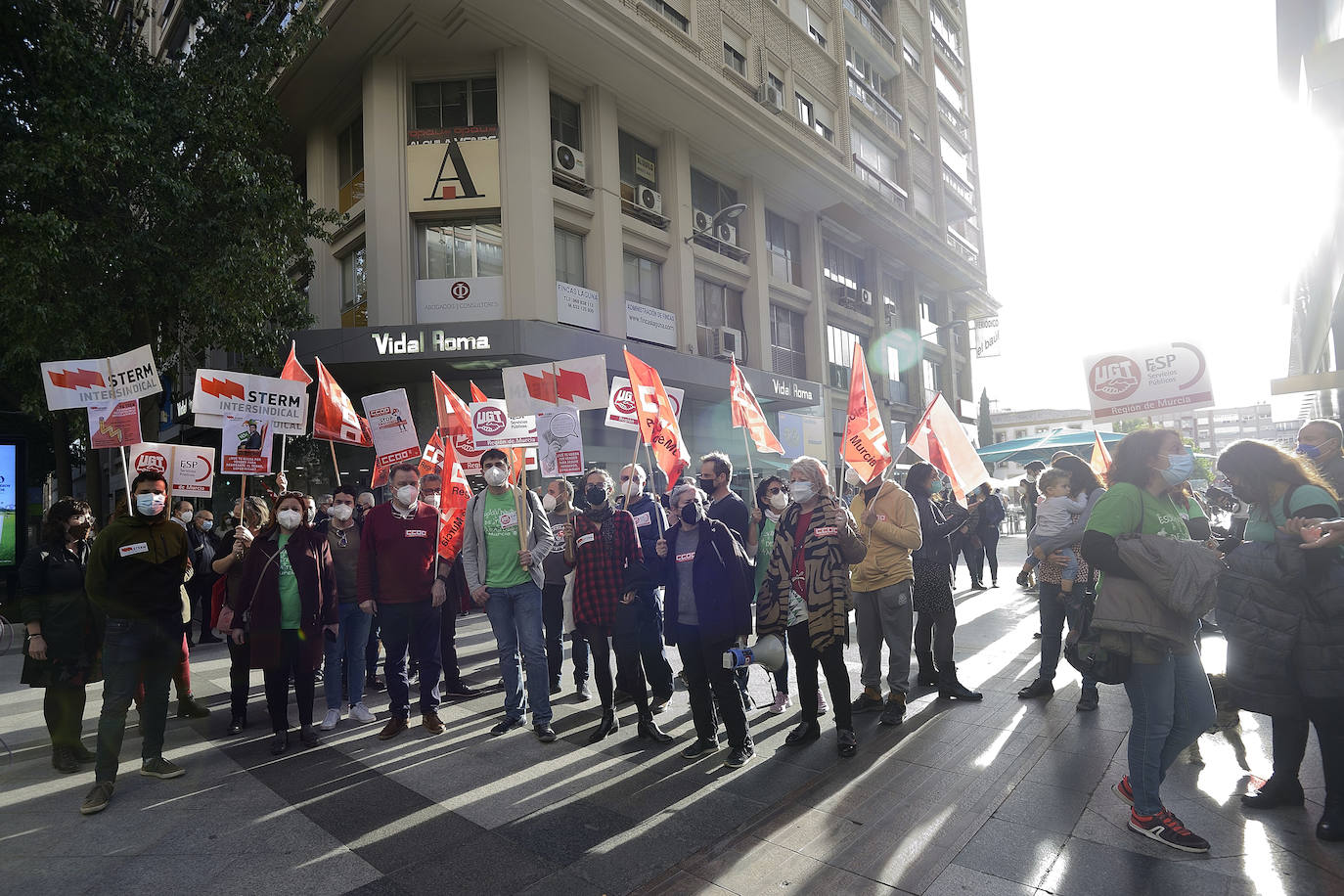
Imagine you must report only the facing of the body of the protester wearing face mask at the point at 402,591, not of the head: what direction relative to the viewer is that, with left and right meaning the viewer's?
facing the viewer

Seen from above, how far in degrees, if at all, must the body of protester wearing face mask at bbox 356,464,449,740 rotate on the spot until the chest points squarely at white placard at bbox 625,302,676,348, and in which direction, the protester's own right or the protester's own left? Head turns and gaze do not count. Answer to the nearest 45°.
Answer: approximately 135° to the protester's own left

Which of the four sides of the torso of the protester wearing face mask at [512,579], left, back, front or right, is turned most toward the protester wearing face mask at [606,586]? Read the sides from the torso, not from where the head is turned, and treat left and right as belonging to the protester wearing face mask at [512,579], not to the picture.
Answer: left

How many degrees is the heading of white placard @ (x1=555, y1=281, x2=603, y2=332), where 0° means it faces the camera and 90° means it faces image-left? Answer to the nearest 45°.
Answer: approximately 315°

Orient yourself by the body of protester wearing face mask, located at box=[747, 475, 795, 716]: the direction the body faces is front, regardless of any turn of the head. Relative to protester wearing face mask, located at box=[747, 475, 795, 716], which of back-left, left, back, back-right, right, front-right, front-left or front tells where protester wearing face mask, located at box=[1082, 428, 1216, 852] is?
front-left

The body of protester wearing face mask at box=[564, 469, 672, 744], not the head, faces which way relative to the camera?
toward the camera

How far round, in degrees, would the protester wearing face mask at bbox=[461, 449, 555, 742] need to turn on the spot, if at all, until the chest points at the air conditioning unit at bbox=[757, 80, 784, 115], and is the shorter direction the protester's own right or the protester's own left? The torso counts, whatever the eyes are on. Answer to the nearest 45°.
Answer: approximately 135° to the protester's own left

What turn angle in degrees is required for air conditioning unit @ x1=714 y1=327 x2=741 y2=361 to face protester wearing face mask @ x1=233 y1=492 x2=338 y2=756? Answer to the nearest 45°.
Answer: approximately 45° to its right

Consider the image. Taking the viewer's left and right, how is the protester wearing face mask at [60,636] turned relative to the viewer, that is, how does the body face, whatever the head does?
facing the viewer and to the right of the viewer

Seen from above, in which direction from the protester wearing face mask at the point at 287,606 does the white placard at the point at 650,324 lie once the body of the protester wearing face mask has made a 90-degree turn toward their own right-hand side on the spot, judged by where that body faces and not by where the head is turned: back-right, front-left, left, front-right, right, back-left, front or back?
back-right

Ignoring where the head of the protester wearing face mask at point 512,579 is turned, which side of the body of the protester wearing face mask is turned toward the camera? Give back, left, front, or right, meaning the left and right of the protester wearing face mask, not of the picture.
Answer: front

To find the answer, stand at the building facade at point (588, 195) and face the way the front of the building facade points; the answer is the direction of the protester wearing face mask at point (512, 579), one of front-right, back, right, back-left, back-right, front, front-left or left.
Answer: front-right

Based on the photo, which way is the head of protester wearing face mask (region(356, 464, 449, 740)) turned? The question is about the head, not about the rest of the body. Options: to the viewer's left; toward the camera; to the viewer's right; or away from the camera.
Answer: toward the camera

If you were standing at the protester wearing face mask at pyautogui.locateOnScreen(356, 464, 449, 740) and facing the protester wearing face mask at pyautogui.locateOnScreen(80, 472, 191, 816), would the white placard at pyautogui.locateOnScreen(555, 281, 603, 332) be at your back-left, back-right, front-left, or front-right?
back-right

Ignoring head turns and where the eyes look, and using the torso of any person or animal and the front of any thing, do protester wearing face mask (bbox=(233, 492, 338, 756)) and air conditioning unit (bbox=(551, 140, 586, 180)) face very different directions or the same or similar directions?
same or similar directions

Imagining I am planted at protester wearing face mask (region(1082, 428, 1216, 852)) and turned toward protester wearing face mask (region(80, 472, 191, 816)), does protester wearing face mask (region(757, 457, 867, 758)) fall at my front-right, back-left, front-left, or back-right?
front-right
